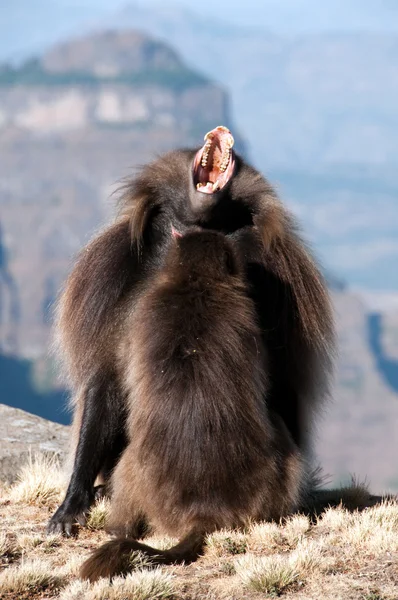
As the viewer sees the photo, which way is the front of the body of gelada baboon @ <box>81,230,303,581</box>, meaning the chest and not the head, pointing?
away from the camera

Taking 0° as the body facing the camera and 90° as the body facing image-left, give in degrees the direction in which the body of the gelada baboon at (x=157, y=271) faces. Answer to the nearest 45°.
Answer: approximately 0°

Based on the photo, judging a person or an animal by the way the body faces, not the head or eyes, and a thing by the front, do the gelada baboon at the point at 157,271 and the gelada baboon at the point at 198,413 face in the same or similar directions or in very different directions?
very different directions

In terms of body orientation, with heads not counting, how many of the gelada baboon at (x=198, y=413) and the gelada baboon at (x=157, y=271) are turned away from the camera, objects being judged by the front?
1
